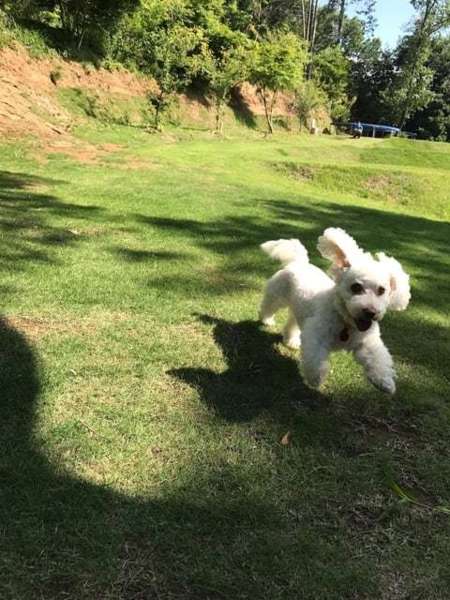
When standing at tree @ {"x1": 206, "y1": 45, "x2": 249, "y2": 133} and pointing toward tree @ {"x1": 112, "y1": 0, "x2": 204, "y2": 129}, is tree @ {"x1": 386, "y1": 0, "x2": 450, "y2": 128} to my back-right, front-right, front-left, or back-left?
back-right

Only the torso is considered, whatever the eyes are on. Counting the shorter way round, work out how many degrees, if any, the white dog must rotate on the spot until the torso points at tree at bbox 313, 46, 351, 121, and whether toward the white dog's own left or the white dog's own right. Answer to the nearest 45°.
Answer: approximately 135° to the white dog's own left

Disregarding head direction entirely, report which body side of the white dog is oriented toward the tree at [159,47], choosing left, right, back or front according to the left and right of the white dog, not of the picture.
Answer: back

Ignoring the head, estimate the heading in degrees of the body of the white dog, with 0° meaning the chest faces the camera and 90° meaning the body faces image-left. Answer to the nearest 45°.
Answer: approximately 315°

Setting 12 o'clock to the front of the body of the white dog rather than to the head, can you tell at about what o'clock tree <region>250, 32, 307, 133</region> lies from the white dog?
The tree is roughly at 7 o'clock from the white dog.

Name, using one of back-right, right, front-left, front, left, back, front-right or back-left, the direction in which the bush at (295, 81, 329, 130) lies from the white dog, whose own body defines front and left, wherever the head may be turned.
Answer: back-left
